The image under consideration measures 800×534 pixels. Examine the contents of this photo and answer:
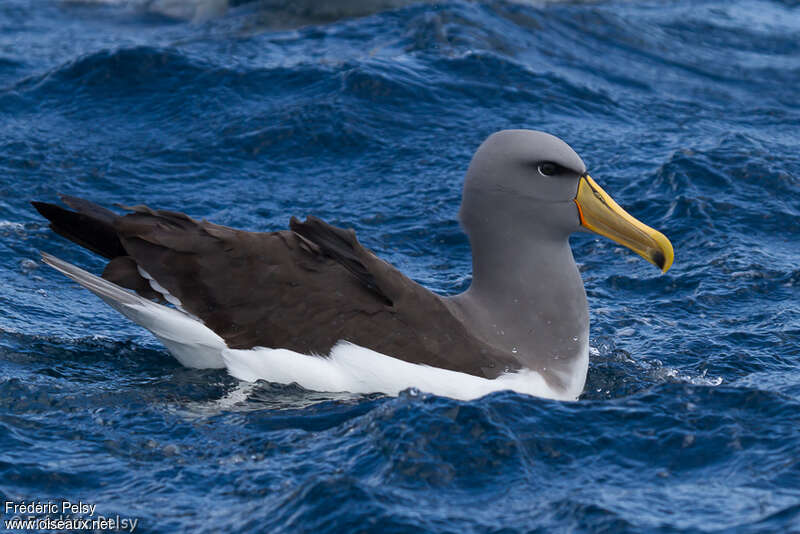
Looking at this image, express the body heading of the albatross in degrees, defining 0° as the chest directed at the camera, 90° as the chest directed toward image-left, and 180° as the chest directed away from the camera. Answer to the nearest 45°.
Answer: approximately 270°
